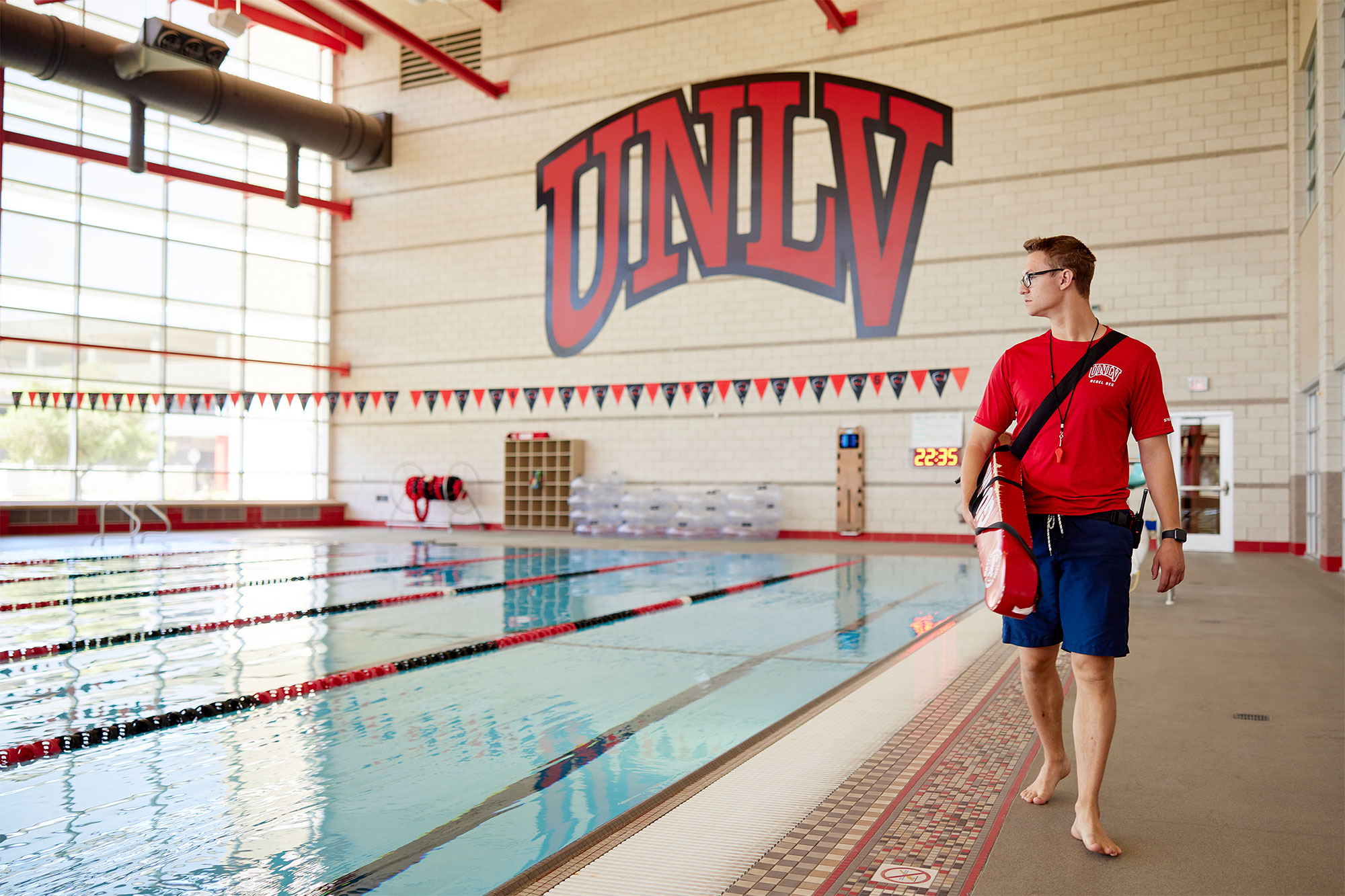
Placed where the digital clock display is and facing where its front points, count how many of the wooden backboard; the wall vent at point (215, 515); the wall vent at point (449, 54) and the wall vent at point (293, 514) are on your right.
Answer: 4

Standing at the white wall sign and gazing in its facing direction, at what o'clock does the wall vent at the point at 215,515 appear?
The wall vent is roughly at 3 o'clock from the white wall sign.

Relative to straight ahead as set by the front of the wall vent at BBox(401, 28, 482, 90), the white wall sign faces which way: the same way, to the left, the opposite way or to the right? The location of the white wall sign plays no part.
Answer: the same way

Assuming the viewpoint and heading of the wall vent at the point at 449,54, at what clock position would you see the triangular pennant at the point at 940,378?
The triangular pennant is roughly at 9 o'clock from the wall vent.

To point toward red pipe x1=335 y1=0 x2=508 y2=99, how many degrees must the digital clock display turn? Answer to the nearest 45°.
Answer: approximately 90° to its right

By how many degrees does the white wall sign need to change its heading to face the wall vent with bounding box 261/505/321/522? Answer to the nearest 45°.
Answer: approximately 90° to its right

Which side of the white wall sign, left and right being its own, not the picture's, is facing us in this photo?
front

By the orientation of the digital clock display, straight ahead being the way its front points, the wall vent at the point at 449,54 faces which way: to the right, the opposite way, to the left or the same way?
the same way

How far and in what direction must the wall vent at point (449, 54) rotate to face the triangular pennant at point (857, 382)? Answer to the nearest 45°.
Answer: approximately 90° to its left

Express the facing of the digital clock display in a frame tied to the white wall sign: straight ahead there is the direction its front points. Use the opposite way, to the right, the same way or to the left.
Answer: the same way

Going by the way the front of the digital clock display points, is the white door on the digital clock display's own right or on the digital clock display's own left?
on the digital clock display's own left

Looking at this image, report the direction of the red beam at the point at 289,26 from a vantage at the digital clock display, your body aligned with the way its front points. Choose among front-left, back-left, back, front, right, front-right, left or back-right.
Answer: right

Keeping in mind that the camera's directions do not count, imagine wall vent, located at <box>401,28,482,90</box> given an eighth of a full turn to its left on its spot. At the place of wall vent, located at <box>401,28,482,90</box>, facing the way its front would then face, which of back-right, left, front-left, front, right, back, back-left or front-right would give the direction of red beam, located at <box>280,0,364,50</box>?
right

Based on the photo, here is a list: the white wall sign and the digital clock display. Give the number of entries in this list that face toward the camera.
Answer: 2

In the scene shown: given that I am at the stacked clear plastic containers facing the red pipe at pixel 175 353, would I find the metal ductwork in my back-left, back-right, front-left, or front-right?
front-left

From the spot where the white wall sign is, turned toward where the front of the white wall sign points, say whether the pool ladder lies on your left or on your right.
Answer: on your right
